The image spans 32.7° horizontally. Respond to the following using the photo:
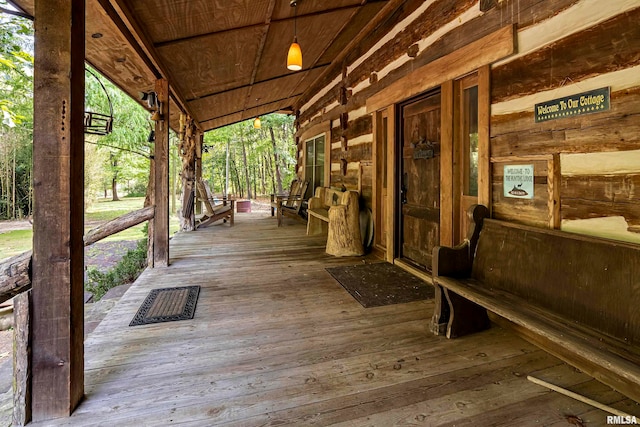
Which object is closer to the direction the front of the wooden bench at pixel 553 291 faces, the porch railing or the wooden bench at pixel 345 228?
the porch railing

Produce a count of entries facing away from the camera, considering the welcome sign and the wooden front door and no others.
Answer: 0

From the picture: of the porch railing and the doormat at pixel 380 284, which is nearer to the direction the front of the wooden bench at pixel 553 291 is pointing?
the porch railing

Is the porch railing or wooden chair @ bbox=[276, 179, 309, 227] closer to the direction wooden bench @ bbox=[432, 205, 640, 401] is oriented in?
the porch railing

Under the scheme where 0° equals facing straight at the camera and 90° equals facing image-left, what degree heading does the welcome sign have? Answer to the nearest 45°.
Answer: approximately 45°

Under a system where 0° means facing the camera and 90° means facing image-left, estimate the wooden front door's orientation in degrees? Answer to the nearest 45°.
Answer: approximately 45°
